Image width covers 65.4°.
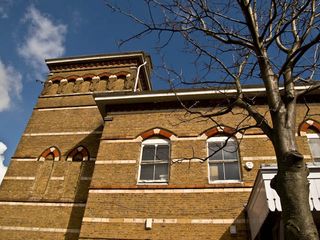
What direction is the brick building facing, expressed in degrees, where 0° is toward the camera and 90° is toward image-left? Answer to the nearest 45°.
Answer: approximately 0°
